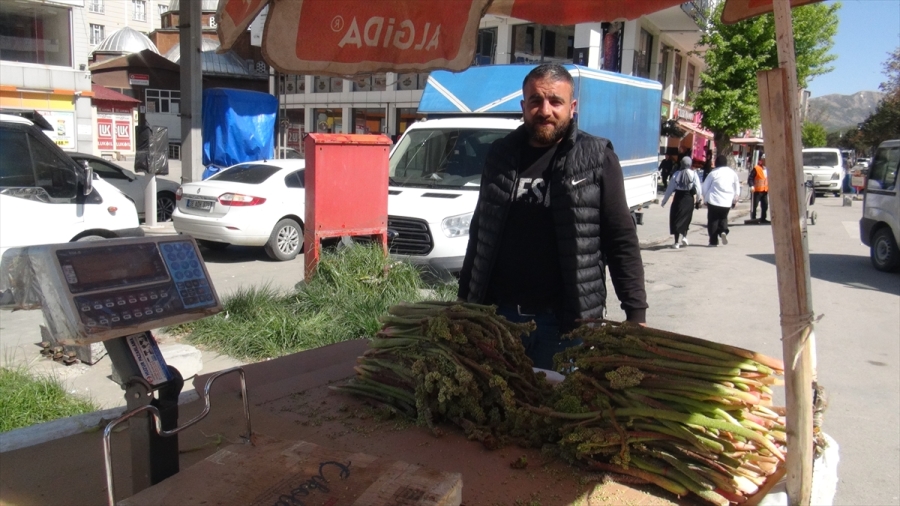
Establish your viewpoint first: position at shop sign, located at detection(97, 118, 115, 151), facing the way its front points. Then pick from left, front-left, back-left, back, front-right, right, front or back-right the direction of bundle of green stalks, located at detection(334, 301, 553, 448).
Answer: front

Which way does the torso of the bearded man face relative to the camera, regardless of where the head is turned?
toward the camera

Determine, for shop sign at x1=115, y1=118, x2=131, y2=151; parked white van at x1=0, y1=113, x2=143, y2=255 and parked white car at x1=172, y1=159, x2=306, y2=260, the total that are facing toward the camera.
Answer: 1

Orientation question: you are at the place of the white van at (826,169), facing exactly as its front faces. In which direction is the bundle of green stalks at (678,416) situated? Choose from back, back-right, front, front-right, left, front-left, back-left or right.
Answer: front

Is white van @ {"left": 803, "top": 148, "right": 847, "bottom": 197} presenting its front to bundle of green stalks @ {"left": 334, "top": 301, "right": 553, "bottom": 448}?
yes

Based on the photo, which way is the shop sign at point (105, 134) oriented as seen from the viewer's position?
toward the camera

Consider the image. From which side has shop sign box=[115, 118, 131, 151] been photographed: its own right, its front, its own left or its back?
front

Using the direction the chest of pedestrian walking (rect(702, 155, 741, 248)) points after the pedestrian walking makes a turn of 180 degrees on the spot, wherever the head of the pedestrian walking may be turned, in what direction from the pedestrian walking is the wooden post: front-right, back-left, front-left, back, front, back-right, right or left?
front

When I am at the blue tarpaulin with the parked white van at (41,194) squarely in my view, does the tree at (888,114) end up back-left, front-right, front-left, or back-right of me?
back-left
